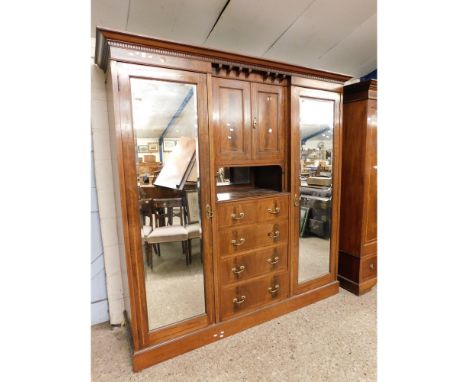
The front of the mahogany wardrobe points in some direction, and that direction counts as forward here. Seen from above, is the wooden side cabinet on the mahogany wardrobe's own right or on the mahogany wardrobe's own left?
on the mahogany wardrobe's own left

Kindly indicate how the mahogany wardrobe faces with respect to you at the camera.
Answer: facing the viewer and to the right of the viewer
